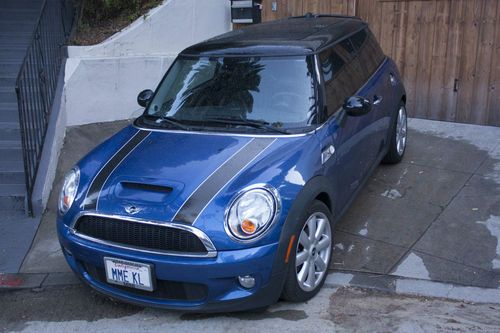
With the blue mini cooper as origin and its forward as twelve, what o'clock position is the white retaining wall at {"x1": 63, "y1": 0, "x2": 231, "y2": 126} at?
The white retaining wall is roughly at 4 o'clock from the blue mini cooper.

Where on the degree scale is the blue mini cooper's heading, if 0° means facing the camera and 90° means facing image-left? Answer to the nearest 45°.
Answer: approximately 45°

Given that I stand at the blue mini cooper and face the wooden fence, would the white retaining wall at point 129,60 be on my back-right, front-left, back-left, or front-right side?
front-left

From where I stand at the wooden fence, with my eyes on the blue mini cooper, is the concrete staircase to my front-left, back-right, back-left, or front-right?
front-right

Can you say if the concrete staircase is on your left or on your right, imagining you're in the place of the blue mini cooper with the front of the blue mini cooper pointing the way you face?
on your right

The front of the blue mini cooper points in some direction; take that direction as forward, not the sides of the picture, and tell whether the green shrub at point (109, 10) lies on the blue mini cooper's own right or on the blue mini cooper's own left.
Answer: on the blue mini cooper's own right

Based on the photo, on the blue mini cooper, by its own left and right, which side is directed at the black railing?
right

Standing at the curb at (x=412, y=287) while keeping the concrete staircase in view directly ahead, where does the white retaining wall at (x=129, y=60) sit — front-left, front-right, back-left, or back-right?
front-right

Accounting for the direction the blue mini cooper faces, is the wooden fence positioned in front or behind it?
behind
